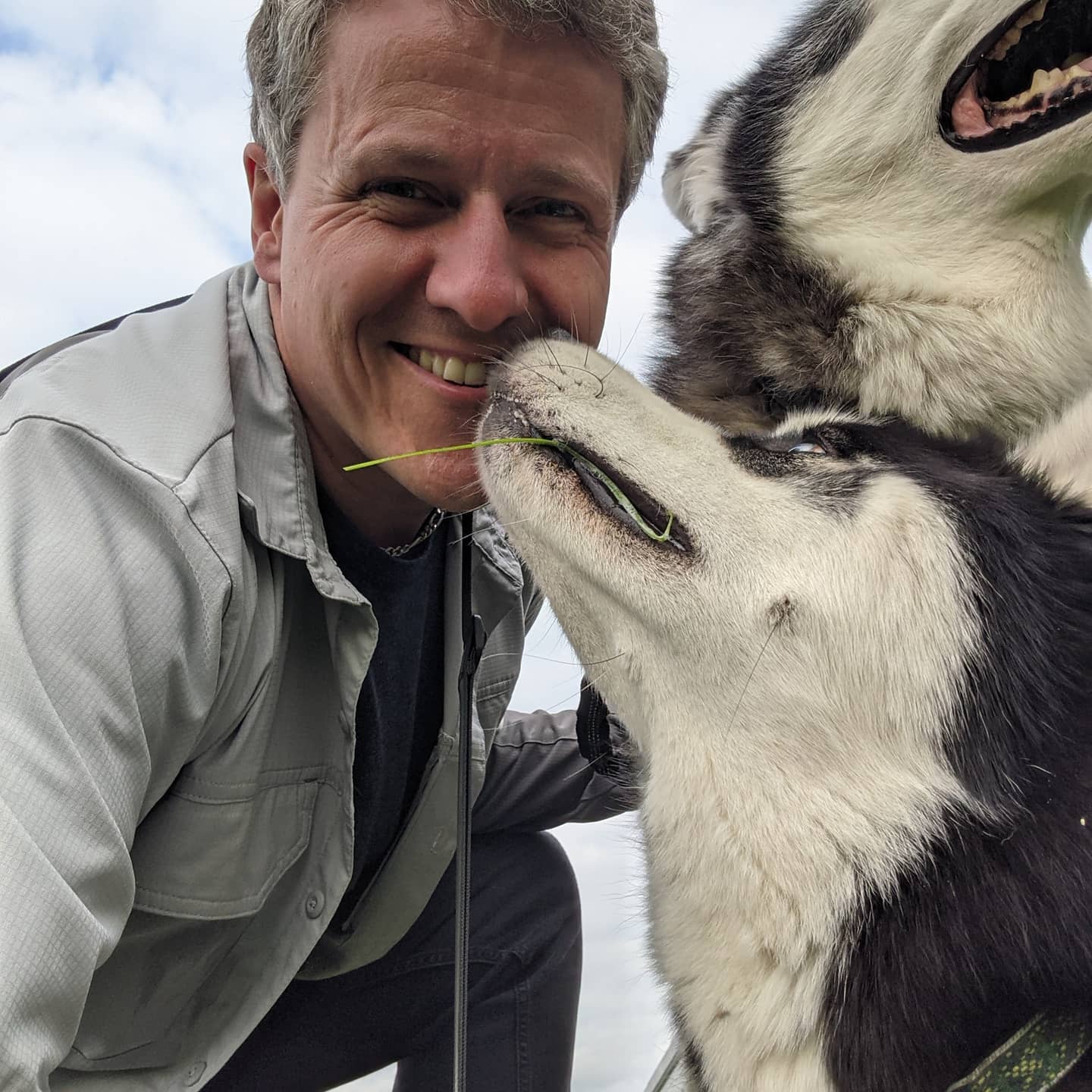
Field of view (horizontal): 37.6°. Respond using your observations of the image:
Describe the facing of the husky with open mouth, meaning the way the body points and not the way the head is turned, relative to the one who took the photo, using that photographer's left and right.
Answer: facing to the right of the viewer

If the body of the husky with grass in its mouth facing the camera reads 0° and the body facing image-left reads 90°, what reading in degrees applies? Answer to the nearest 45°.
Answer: approximately 90°

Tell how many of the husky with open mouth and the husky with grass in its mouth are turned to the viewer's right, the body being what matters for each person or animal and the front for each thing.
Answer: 1

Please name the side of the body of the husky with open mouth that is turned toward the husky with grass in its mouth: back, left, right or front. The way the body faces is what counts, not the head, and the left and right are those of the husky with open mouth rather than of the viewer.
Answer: right

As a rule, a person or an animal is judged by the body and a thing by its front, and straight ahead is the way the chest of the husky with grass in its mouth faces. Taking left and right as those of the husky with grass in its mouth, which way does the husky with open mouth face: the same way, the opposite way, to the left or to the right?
the opposite way

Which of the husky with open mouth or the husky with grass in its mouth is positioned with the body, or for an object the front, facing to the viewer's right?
the husky with open mouth

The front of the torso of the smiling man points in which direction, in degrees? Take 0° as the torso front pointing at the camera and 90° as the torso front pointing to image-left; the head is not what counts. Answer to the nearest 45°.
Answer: approximately 315°

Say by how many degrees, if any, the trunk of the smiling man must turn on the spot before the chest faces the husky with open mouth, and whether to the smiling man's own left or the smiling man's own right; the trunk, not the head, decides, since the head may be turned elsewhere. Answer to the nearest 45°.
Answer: approximately 90° to the smiling man's own left
